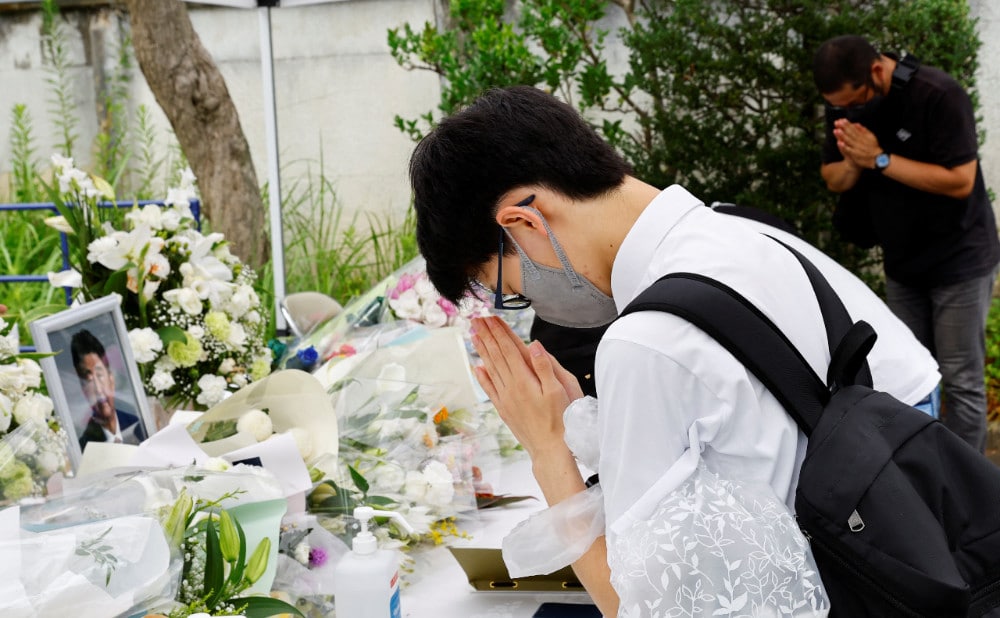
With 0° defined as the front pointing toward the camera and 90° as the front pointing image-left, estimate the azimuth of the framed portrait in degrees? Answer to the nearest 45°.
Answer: approximately 315°

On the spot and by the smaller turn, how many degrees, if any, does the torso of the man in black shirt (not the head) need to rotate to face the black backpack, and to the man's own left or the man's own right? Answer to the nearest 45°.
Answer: approximately 45° to the man's own left

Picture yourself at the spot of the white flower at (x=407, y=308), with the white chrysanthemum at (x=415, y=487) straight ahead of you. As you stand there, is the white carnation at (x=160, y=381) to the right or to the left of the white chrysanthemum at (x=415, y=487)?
right

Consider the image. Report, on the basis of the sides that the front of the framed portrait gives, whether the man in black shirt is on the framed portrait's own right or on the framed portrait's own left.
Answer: on the framed portrait's own left

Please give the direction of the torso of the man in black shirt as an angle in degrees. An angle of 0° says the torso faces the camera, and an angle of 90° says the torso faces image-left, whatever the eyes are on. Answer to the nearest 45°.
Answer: approximately 45°

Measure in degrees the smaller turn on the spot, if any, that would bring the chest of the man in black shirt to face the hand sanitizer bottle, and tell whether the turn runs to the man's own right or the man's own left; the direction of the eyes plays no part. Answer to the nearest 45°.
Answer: approximately 45° to the man's own left
